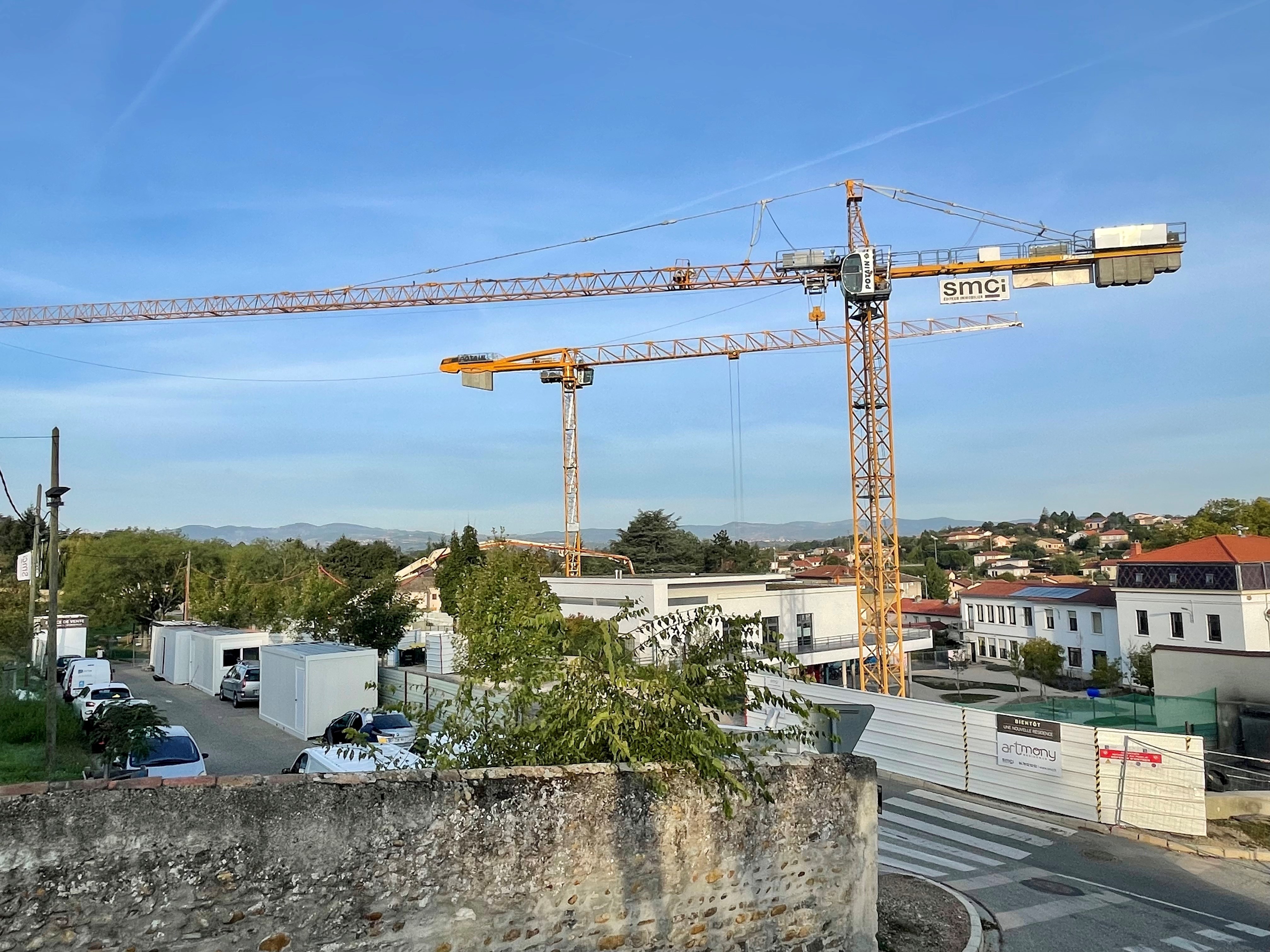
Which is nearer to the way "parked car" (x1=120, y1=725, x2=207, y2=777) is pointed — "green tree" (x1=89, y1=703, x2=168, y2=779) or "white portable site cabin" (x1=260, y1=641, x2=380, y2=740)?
the green tree

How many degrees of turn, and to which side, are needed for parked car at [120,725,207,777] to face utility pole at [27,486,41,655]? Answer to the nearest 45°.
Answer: approximately 180°

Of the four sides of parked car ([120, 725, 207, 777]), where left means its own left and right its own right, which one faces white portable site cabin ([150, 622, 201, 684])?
back

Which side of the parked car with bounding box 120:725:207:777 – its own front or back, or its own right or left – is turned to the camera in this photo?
front

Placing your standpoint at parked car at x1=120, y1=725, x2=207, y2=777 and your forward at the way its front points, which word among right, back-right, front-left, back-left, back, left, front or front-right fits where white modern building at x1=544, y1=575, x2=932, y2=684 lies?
back-left

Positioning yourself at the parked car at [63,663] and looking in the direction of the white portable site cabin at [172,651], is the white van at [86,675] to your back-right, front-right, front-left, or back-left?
front-right

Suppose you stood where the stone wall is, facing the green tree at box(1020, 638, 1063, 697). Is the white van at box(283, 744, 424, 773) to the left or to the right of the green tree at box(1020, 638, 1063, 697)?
left

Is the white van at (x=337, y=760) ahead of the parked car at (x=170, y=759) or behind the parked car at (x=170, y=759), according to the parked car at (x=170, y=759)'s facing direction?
ahead

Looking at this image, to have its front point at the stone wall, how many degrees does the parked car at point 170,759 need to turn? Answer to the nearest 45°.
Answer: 0° — it already faces it

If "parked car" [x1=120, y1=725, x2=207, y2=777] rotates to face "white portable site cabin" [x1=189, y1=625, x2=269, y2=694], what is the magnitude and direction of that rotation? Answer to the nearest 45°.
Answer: approximately 180°

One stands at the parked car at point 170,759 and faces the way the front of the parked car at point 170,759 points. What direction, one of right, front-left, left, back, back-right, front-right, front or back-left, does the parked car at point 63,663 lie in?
back

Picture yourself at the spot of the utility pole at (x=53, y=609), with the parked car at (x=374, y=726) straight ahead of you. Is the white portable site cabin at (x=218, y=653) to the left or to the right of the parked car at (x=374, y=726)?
left

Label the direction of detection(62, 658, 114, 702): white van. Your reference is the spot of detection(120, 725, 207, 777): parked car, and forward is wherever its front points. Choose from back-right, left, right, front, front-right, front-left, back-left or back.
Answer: back

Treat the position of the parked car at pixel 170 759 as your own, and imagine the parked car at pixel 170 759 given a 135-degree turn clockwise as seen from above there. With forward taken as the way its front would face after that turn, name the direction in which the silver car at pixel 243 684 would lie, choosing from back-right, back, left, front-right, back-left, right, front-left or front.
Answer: front-right
